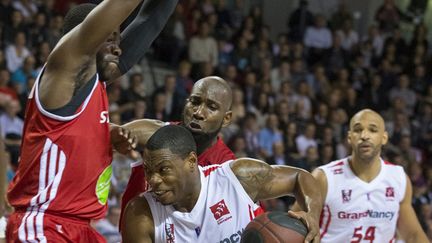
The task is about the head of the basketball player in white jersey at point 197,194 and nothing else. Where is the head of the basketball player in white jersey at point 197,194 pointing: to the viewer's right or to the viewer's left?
to the viewer's left

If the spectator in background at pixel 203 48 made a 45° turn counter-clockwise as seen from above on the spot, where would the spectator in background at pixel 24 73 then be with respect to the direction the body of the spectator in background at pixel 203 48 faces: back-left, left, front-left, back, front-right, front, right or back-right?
right

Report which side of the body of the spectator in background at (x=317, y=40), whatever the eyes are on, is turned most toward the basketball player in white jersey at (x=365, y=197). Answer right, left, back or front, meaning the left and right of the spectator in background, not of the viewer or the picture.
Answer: front

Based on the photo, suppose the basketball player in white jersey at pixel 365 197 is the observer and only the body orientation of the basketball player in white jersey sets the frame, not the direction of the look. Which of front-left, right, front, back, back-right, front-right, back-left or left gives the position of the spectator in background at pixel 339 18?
back

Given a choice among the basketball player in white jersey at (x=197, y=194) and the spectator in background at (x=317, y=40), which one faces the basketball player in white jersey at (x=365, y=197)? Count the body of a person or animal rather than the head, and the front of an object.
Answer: the spectator in background

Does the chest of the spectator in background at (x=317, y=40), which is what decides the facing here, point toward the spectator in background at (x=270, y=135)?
yes

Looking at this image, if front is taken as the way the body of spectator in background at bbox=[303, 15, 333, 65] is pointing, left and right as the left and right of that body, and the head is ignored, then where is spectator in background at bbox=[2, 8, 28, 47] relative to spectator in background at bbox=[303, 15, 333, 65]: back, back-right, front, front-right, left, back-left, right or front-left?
front-right

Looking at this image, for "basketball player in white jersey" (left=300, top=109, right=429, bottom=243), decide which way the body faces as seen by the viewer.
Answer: toward the camera

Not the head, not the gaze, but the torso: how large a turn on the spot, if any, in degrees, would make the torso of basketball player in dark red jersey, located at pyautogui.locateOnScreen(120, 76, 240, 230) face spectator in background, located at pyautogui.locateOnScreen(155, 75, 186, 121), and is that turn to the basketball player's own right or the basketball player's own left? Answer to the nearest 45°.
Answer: approximately 135° to the basketball player's own right

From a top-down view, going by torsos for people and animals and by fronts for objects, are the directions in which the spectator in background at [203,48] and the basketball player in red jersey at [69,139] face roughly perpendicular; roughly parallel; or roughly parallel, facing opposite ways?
roughly perpendicular

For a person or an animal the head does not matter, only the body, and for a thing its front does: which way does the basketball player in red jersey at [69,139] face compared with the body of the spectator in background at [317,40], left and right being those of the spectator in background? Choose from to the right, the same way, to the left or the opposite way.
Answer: to the left

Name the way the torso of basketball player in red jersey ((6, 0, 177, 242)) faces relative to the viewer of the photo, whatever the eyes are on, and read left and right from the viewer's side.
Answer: facing to the right of the viewer

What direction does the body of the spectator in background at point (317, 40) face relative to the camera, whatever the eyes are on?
toward the camera

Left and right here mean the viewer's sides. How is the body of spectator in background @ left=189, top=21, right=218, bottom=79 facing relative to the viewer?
facing the viewer

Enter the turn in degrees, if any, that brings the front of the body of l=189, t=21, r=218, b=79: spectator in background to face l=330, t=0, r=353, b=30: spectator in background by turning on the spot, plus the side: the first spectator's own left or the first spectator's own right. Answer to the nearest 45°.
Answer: approximately 135° to the first spectator's own left

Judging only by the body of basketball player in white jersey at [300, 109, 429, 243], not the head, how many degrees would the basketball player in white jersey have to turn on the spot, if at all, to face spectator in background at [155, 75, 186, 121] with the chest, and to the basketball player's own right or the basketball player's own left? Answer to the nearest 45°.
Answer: approximately 135° to the basketball player's own right
